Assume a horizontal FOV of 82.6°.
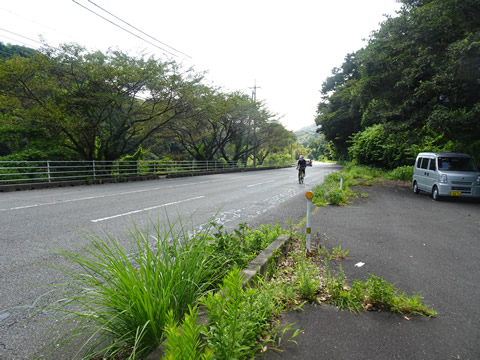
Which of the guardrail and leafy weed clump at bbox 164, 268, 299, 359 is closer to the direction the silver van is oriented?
the leafy weed clump

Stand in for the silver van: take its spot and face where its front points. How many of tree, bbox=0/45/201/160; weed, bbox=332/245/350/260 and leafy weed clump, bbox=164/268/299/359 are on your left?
0

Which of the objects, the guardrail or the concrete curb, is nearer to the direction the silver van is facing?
the concrete curb

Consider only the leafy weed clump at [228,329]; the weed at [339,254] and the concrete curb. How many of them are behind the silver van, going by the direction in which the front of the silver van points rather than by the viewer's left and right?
0

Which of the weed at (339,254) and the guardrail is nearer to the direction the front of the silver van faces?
the weed

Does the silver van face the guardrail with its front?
no

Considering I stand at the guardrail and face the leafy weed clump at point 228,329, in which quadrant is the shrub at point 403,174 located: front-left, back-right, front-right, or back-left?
front-left

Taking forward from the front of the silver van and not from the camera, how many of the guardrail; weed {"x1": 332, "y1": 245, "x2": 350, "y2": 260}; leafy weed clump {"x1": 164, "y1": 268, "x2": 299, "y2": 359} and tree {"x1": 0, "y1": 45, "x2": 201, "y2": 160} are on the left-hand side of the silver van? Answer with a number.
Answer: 0

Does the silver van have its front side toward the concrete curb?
no
